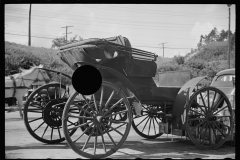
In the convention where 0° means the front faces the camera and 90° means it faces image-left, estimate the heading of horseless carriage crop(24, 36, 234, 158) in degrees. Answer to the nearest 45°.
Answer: approximately 225°
